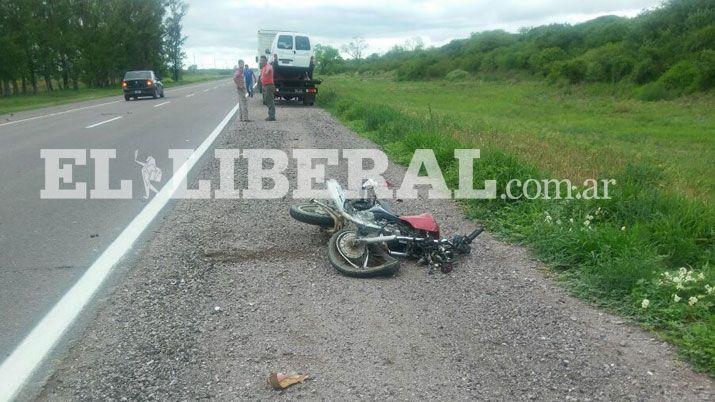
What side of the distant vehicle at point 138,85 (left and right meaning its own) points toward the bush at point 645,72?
right

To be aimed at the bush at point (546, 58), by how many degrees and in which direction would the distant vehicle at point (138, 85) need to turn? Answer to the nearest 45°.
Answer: approximately 45° to its right

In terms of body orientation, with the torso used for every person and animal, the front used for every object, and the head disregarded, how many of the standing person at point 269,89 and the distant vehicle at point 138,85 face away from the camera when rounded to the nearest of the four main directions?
1

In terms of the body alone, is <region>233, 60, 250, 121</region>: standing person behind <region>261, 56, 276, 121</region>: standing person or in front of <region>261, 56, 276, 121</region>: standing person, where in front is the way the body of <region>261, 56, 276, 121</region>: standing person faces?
in front
